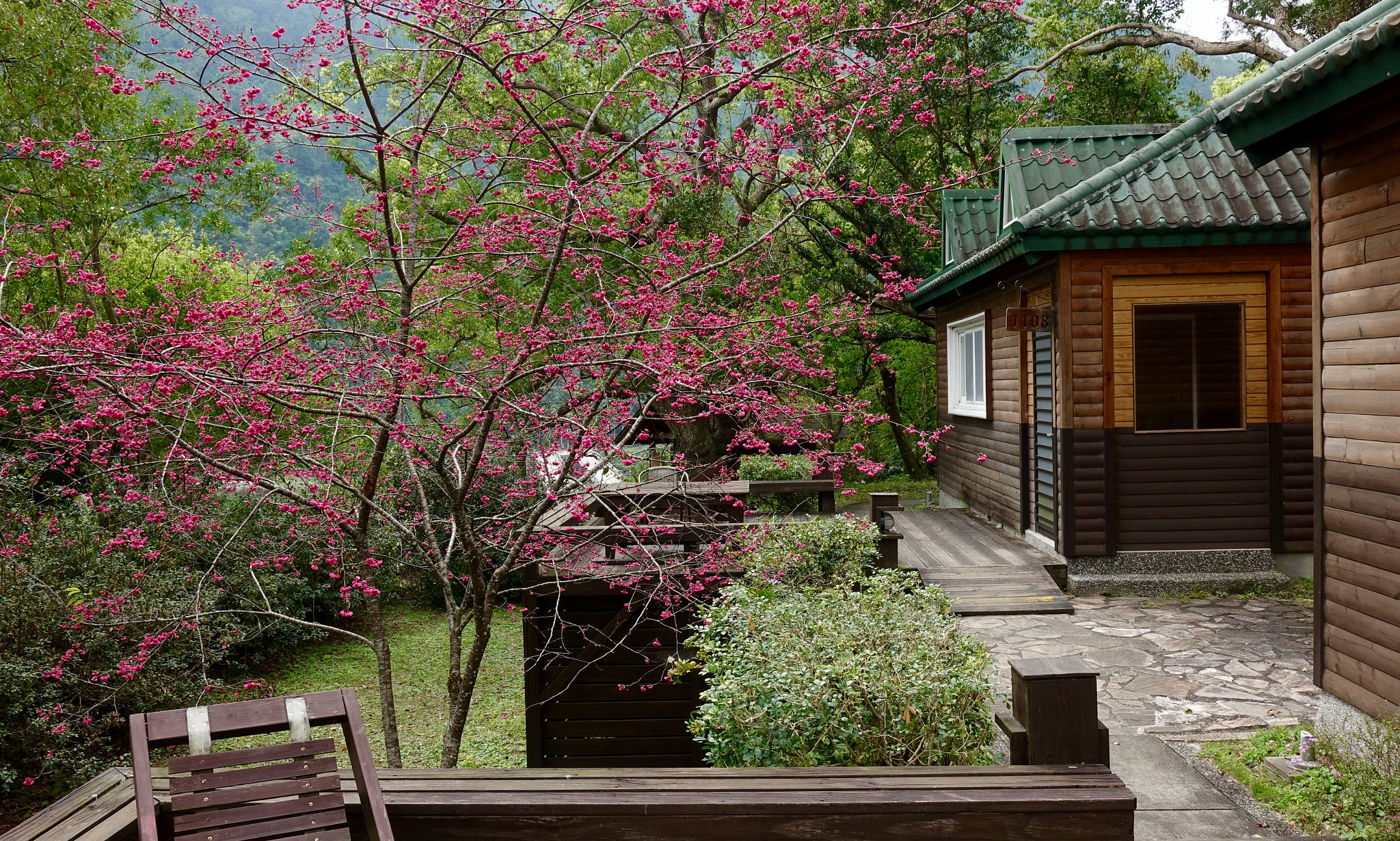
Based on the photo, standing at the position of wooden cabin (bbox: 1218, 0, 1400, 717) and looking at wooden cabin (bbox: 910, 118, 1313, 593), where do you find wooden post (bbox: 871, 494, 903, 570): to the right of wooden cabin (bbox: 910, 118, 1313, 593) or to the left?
left

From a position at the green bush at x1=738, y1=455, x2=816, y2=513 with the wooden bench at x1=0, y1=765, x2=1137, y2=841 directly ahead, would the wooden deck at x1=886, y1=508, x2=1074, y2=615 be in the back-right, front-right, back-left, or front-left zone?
front-left

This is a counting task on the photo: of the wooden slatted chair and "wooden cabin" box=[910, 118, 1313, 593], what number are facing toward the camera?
1
